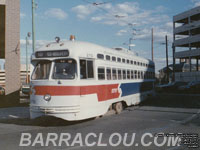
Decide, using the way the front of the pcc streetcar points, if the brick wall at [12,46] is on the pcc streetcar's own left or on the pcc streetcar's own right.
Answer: on the pcc streetcar's own right

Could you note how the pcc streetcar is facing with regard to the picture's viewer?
facing the viewer and to the left of the viewer
